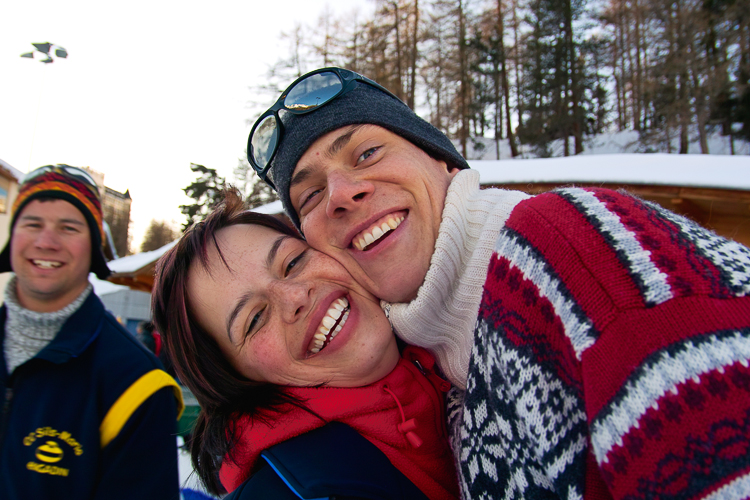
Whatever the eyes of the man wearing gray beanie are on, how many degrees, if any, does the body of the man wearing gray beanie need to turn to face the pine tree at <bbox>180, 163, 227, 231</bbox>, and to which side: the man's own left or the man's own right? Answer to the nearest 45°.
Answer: approximately 90° to the man's own right

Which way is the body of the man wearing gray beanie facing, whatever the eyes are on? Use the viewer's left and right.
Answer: facing the viewer and to the left of the viewer

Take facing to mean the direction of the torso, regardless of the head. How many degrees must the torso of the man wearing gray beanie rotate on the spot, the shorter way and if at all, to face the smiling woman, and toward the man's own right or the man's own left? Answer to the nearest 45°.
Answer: approximately 90° to the man's own right

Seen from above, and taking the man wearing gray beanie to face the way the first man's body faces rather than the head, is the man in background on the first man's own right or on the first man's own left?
on the first man's own right

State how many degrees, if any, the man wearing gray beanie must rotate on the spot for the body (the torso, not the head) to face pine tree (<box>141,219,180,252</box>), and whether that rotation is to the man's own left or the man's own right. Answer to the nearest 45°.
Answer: approximately 90° to the man's own right

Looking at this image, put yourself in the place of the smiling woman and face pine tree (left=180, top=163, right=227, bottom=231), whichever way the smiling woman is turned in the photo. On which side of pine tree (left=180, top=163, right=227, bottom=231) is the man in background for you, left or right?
left

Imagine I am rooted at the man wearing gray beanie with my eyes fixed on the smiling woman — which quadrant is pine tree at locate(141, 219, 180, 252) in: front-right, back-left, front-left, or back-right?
front-right
